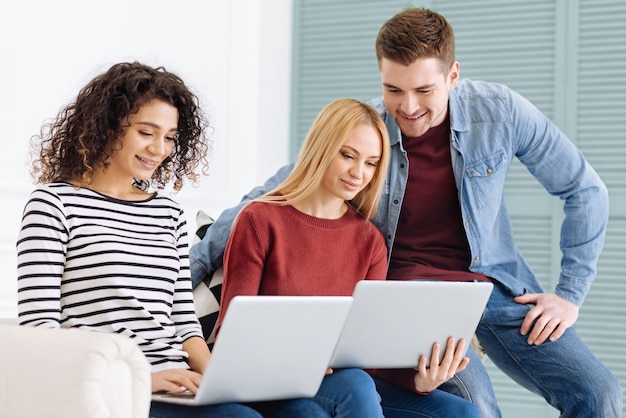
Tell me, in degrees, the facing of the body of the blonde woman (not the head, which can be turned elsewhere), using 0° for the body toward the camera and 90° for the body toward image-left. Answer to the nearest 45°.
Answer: approximately 315°

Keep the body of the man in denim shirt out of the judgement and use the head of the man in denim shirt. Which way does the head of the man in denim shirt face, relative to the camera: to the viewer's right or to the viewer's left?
to the viewer's left

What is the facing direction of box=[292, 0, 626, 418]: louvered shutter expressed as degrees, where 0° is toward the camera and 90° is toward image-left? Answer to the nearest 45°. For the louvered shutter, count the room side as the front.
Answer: approximately 0°

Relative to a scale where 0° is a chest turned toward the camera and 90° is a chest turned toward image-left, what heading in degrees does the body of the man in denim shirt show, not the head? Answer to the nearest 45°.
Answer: approximately 45°

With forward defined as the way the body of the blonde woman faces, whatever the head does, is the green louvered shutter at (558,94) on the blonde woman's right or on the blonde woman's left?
on the blonde woman's left
